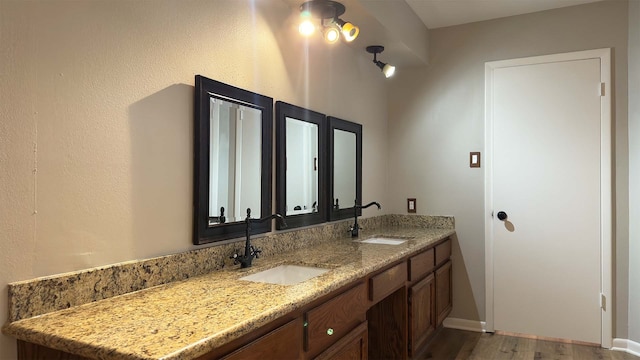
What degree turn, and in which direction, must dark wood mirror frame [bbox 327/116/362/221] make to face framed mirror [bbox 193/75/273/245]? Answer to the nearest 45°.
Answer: approximately 90° to its right

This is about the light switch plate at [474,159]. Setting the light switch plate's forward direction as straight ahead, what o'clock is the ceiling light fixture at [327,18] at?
The ceiling light fixture is roughly at 1 o'clock from the light switch plate.

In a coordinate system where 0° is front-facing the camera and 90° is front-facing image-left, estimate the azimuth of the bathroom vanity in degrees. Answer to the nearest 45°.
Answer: approximately 315°

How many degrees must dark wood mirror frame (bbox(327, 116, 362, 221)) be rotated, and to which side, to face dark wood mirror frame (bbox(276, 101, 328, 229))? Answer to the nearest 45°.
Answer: approximately 90° to its right

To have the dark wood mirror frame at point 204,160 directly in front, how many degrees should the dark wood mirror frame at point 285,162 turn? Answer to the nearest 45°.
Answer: approximately 90° to its right
